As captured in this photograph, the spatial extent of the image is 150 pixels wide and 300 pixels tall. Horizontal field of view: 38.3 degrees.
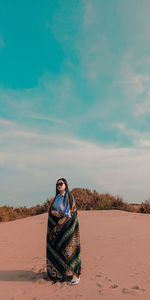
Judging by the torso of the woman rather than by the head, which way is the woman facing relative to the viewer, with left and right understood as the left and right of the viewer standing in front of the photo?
facing the viewer and to the left of the viewer
